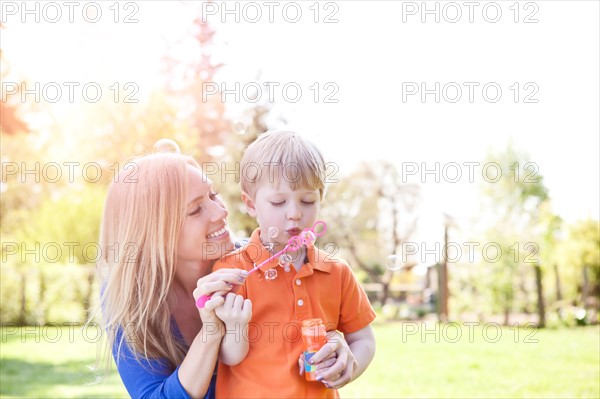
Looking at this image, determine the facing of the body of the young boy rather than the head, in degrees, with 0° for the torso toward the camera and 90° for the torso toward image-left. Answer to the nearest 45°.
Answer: approximately 0°

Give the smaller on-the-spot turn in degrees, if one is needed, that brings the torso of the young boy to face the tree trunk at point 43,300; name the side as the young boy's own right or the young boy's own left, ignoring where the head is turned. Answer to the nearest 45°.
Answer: approximately 135° to the young boy's own right

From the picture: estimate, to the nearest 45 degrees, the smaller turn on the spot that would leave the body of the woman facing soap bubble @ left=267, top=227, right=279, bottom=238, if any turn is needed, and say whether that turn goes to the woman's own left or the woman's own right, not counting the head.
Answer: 0° — they already face it

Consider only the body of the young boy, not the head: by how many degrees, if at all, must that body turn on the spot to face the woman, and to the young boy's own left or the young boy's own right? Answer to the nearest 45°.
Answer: approximately 90° to the young boy's own right

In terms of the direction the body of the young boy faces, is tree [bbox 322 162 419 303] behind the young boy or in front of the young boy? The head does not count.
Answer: behind

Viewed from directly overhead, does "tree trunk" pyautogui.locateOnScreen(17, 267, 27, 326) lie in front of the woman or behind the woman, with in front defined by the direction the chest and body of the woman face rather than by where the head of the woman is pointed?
behind

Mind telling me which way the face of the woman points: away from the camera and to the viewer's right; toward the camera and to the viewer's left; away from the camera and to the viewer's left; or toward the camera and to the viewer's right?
toward the camera and to the viewer's right
